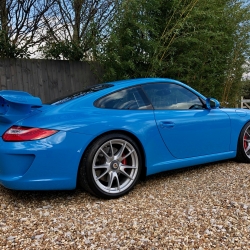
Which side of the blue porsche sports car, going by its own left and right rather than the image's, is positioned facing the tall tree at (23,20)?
left

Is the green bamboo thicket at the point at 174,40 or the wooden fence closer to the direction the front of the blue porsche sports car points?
the green bamboo thicket

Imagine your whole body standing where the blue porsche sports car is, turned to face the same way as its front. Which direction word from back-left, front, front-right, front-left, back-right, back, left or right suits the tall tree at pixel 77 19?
front-left

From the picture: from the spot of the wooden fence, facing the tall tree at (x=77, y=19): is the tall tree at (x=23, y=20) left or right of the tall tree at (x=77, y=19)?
left

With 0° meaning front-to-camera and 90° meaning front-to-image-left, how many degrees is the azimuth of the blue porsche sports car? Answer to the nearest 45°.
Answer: approximately 225°

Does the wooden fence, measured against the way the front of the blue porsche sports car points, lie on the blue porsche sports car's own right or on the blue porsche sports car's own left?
on the blue porsche sports car's own left

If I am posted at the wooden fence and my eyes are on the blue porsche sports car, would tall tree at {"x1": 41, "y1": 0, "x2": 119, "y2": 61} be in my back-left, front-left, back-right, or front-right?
back-left

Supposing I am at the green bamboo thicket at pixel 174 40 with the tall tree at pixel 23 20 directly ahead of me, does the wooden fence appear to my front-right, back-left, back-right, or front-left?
front-left
